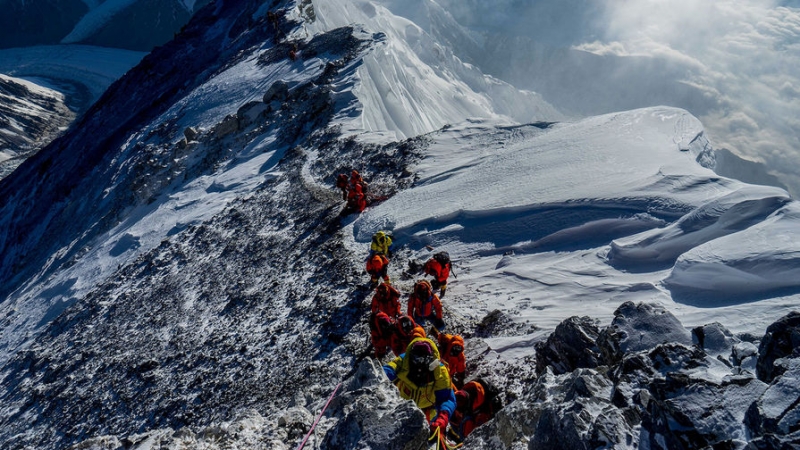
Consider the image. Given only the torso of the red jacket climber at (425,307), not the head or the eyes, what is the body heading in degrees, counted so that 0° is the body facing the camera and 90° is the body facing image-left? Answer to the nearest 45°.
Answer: approximately 0°

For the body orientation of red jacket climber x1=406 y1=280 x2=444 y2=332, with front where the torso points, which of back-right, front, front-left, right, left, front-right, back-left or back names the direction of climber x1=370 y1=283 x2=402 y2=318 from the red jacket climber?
right

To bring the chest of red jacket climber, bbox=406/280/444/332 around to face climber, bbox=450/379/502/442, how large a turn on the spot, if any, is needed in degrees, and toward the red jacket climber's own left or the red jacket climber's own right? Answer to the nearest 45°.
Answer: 0° — they already face them

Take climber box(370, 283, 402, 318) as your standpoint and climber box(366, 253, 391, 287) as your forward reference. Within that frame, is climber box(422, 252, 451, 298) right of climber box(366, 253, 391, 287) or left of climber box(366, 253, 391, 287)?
right
